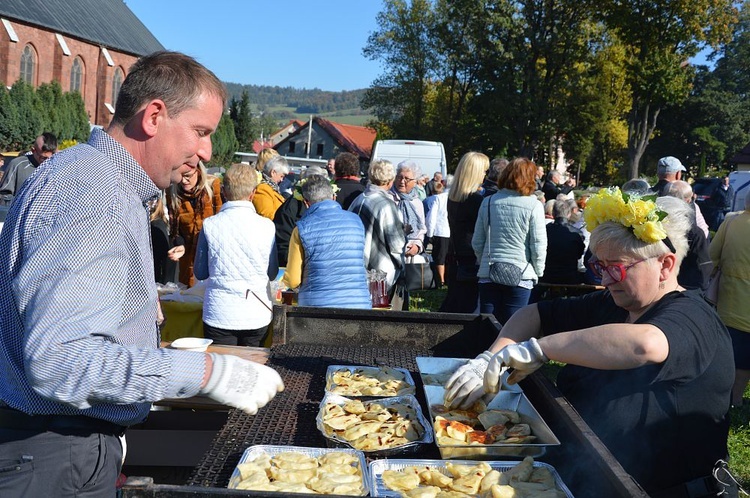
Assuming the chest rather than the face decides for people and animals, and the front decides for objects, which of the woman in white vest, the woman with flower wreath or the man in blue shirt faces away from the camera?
the woman in white vest

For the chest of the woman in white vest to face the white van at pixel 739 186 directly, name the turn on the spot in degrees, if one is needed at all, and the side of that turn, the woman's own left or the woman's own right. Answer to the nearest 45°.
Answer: approximately 45° to the woman's own right

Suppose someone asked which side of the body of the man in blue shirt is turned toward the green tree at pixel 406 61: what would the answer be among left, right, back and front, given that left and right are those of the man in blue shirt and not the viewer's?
left

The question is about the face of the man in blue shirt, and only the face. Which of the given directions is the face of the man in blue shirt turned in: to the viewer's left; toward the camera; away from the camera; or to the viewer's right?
to the viewer's right

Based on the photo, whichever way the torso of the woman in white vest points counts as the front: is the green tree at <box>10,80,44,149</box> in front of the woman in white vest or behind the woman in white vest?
in front

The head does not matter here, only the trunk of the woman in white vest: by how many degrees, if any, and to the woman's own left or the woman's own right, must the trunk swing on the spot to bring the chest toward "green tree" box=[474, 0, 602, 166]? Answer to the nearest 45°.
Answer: approximately 45° to the woman's own right

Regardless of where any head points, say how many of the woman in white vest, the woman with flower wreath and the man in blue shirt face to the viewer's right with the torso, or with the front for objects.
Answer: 1

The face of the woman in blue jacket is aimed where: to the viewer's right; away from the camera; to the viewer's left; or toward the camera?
away from the camera

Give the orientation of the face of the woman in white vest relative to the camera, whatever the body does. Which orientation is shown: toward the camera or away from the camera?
away from the camera

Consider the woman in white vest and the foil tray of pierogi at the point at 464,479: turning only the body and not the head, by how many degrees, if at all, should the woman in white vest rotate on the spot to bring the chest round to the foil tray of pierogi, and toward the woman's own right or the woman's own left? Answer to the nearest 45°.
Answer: approximately 180°

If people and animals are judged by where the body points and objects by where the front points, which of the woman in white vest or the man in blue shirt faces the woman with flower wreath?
the man in blue shirt

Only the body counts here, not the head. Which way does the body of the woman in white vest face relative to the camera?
away from the camera

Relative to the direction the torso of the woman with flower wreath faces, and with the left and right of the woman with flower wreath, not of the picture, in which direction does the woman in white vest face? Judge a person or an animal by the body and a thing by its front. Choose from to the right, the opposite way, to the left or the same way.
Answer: to the right

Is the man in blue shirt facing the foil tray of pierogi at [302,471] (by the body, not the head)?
yes

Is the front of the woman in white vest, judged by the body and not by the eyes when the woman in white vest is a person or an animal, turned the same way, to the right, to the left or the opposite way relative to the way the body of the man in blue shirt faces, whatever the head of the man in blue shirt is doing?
to the left

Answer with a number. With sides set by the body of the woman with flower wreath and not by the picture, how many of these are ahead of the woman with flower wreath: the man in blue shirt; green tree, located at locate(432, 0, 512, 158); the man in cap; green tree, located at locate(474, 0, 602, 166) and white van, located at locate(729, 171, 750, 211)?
1

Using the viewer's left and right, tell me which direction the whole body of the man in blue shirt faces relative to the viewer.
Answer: facing to the right of the viewer

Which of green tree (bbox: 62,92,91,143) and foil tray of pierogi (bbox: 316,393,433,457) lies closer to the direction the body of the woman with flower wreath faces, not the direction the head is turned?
the foil tray of pierogi

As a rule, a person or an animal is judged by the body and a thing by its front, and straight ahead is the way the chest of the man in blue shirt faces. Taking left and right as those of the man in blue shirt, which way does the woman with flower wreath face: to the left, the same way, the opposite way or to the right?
the opposite way

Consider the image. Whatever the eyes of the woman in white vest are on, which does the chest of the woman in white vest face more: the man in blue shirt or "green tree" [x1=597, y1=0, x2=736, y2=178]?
the green tree
